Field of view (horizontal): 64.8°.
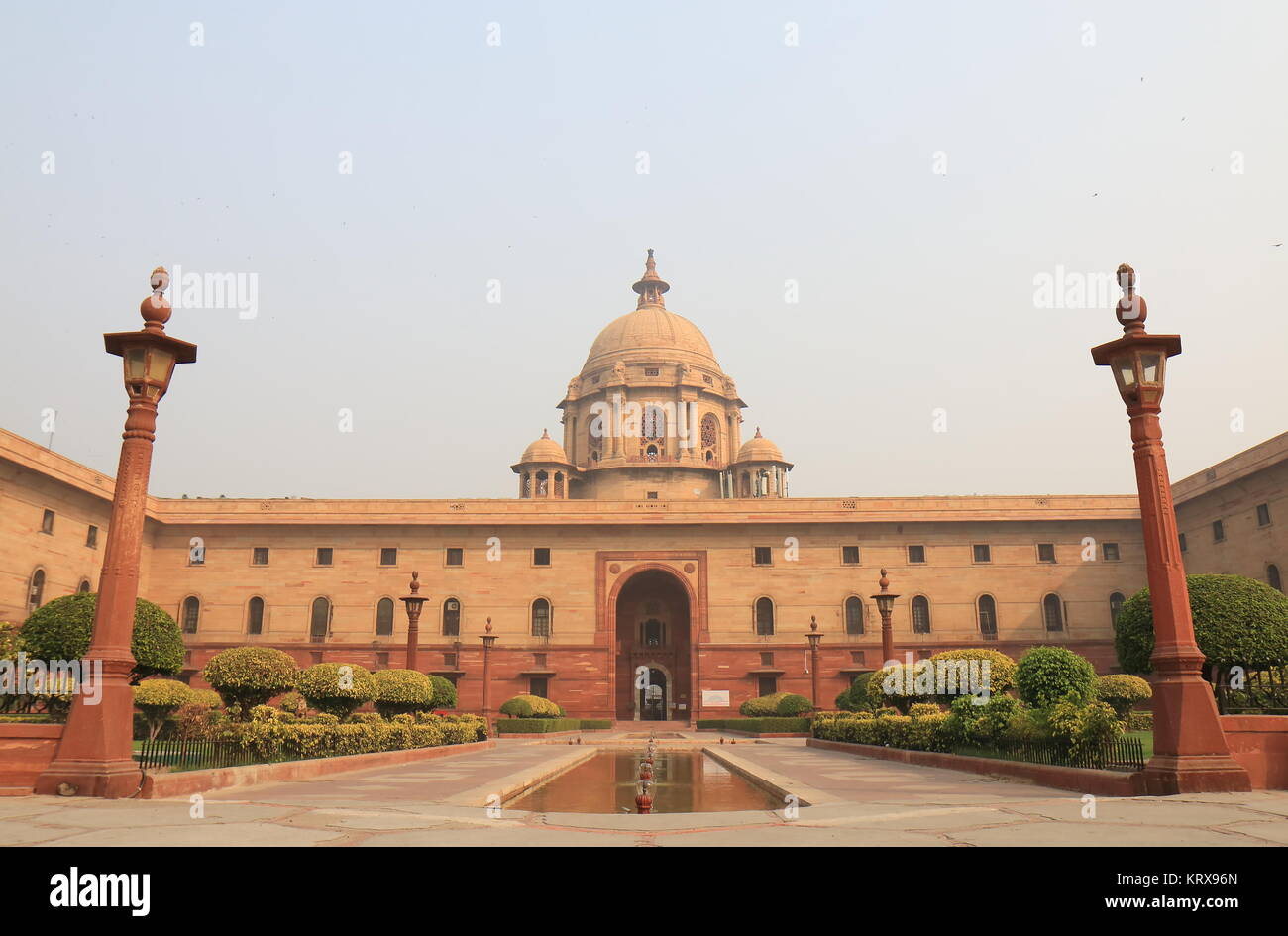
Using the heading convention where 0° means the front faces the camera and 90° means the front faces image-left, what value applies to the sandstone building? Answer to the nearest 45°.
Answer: approximately 0°

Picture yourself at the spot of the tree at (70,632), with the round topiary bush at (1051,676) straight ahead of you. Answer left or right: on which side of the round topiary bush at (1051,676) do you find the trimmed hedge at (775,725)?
left

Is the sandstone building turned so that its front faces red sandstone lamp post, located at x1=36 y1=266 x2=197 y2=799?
yes

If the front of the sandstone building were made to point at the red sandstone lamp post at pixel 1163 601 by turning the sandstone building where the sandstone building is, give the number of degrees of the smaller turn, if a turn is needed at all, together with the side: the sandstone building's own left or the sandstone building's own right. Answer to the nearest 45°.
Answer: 0° — it already faces it

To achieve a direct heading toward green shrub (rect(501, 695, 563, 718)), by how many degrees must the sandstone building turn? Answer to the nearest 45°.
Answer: approximately 45° to its right

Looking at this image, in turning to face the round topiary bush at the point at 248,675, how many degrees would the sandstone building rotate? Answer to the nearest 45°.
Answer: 0° — it already faces it

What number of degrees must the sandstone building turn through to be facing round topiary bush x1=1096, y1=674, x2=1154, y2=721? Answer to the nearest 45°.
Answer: approximately 45° to its left

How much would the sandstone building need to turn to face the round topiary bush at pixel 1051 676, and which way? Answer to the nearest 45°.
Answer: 0° — it already faces it
